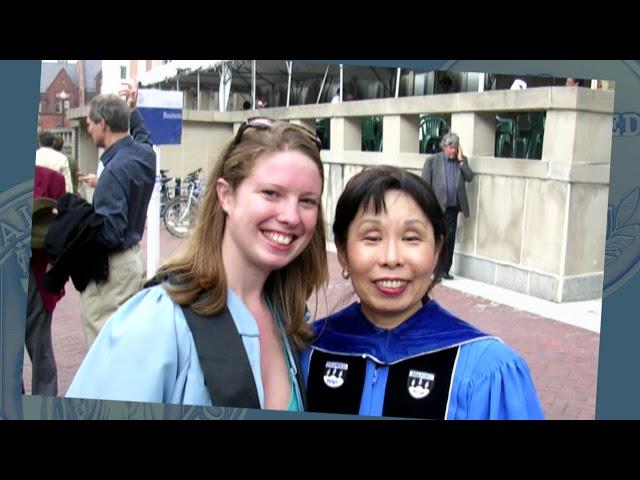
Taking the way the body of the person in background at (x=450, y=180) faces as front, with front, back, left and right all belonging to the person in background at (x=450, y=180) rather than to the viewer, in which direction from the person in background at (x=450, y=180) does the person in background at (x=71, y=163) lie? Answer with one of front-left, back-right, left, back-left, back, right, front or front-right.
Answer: right

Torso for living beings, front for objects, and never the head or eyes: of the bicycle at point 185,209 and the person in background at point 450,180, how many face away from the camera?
0

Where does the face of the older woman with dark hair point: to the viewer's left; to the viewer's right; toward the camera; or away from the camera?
toward the camera

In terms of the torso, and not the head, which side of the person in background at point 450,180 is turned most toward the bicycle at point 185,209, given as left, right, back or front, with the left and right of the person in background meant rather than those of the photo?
right

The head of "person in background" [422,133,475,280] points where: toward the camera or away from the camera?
toward the camera

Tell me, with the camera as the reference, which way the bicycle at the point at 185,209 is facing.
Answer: facing the viewer and to the left of the viewer

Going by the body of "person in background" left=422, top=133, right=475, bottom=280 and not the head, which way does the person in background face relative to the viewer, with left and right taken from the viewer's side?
facing the viewer
